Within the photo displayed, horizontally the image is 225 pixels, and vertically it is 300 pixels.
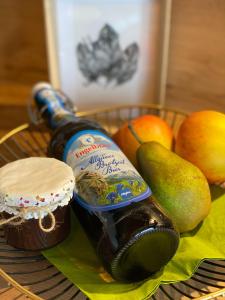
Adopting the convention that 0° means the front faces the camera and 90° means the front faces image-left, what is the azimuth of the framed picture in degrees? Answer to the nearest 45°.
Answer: approximately 0°
